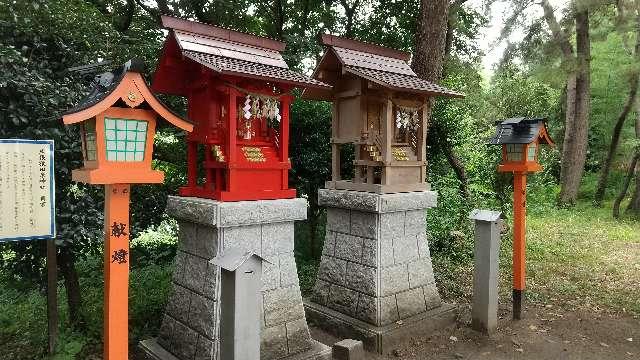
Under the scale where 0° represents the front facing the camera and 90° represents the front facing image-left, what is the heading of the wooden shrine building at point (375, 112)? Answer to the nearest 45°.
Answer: approximately 315°

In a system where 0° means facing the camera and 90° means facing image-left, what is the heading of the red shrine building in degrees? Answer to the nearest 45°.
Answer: approximately 315°
